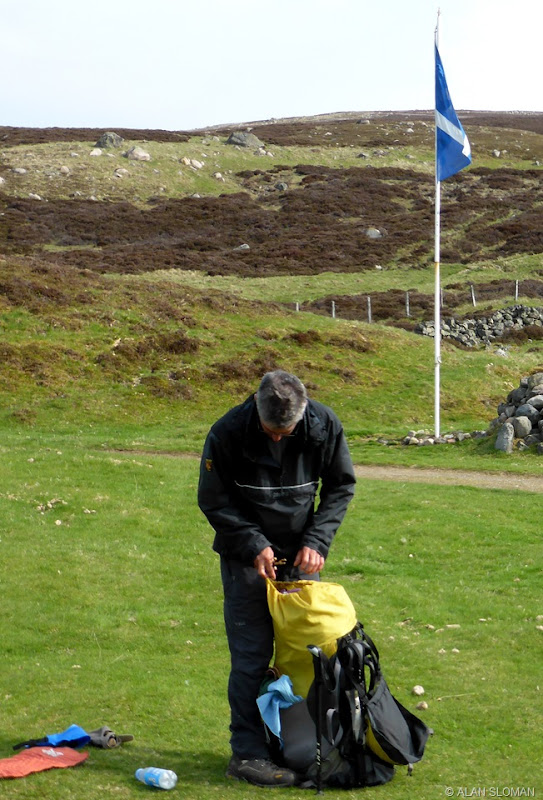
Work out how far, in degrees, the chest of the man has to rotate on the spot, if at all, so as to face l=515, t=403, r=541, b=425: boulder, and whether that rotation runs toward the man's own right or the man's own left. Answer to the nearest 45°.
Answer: approximately 135° to the man's own left

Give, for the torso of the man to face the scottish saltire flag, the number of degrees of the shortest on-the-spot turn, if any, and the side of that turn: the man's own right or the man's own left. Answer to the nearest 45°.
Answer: approximately 135° to the man's own left

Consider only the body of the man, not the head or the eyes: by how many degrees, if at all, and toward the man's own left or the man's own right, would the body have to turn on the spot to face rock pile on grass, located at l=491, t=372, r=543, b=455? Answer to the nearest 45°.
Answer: approximately 135° to the man's own left

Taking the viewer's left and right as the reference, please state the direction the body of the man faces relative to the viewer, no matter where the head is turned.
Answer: facing the viewer and to the right of the viewer

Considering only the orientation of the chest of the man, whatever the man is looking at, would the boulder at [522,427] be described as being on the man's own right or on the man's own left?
on the man's own left
